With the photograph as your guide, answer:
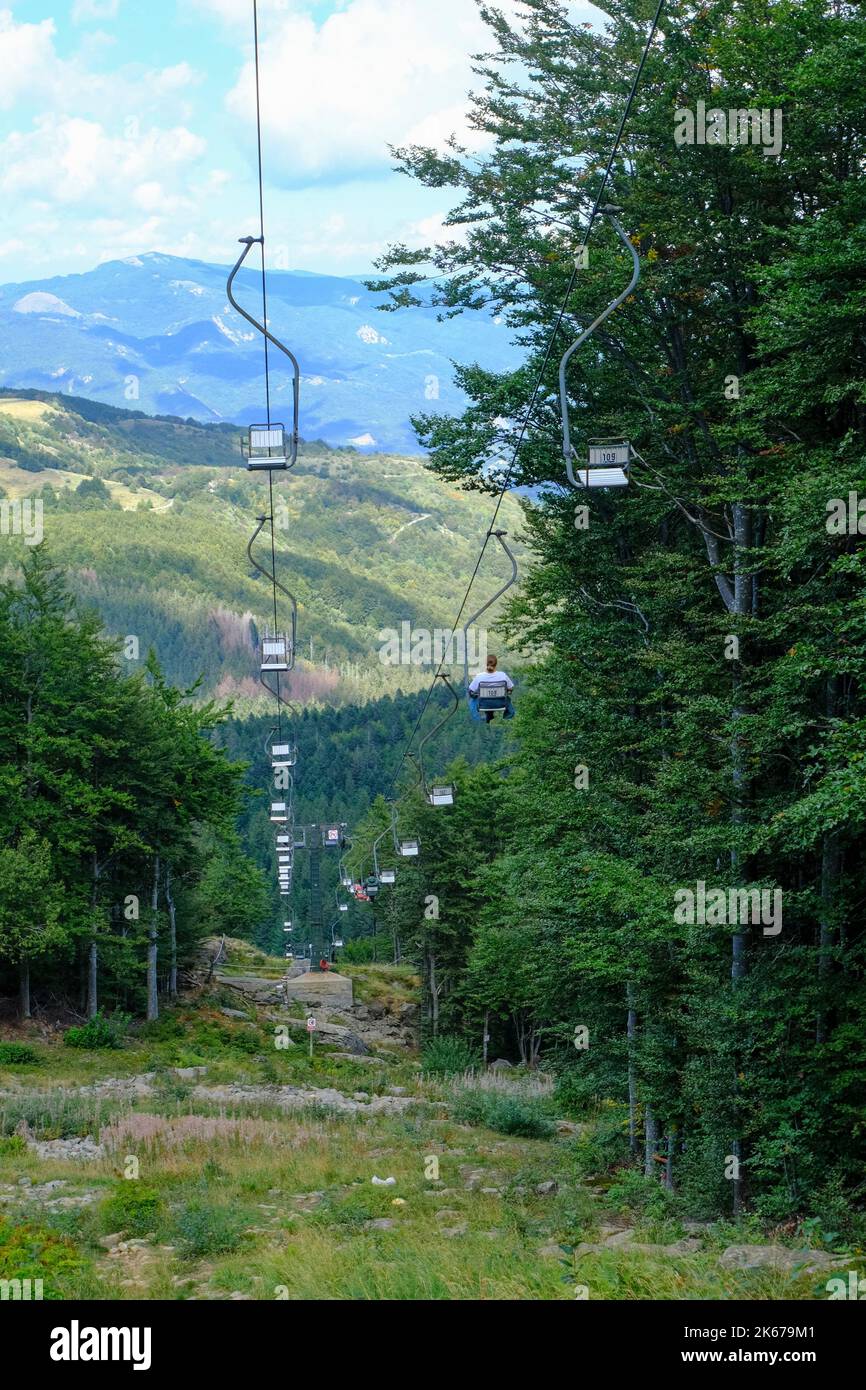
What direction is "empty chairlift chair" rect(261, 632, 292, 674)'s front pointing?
toward the camera

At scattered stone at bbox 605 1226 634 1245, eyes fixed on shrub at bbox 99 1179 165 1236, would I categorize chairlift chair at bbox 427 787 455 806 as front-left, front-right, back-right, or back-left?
front-right

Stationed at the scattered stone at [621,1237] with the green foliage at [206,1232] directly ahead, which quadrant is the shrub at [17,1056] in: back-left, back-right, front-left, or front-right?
front-right

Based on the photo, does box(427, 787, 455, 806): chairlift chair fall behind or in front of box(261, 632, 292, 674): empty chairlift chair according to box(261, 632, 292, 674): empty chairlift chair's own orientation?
behind

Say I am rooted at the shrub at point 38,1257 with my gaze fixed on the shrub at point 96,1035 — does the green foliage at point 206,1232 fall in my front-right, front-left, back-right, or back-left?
front-right

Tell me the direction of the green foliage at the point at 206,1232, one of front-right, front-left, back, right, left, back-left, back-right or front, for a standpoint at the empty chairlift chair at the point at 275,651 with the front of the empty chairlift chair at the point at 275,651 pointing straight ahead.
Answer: front

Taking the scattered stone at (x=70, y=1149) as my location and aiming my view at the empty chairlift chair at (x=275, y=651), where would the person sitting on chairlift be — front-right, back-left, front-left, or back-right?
front-right
